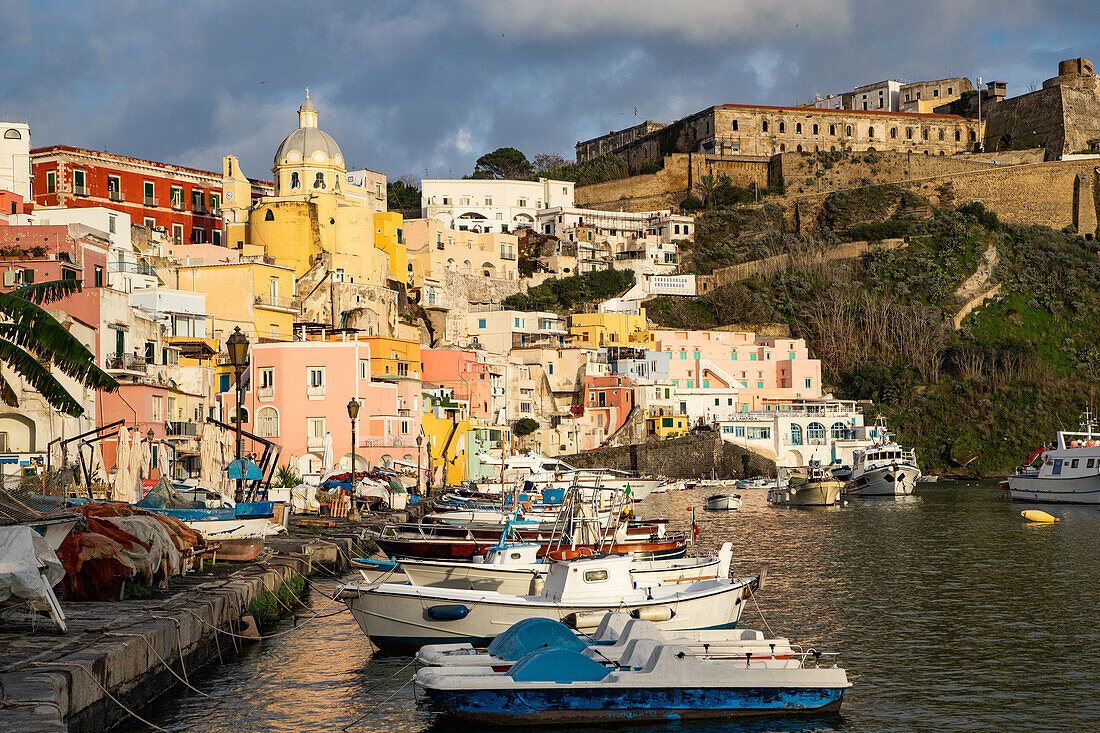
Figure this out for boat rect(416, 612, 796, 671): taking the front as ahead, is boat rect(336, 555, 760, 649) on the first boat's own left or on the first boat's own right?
on the first boat's own right

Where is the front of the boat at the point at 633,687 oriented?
to the viewer's left

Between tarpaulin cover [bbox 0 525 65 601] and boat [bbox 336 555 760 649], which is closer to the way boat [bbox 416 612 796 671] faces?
the tarpaulin cover

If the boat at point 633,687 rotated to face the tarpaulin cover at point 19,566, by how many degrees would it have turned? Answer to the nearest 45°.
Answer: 0° — it already faces it

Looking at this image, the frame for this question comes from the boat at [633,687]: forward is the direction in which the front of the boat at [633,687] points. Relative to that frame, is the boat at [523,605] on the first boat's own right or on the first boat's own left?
on the first boat's own right

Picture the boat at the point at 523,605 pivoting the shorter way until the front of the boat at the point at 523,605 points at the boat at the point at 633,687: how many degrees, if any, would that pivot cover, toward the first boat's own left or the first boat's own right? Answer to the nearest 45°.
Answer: approximately 90° to the first boat's own left

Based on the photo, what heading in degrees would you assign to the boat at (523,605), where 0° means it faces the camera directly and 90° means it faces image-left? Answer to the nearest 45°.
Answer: approximately 90°

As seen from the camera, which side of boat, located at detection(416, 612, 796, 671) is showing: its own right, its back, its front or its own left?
left
